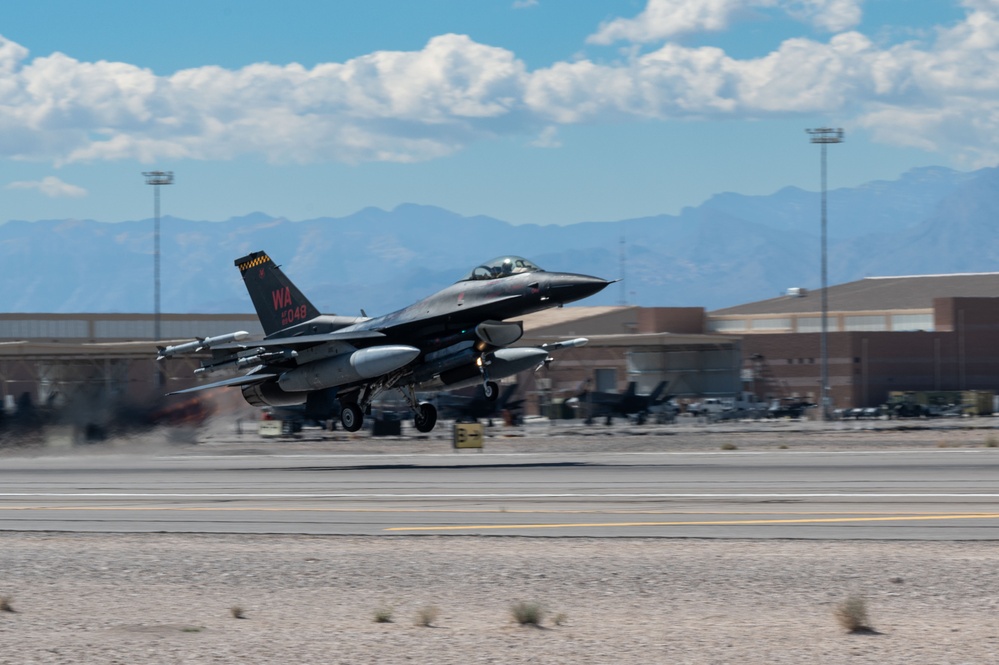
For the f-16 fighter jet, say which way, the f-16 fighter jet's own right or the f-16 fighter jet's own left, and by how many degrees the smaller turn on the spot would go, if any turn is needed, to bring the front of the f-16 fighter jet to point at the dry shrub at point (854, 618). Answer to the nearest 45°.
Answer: approximately 45° to the f-16 fighter jet's own right

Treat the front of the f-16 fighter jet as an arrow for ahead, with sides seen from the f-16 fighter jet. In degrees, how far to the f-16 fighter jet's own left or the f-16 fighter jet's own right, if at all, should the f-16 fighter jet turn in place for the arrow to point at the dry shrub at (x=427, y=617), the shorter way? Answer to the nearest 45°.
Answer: approximately 45° to the f-16 fighter jet's own right

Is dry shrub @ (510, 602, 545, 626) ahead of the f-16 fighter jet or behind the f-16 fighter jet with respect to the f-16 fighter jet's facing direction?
ahead

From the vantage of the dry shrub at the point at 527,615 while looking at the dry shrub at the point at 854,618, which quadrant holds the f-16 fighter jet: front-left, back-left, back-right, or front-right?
back-left

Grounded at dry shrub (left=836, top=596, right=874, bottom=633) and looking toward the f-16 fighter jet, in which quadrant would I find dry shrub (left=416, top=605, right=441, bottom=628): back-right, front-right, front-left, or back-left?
front-left

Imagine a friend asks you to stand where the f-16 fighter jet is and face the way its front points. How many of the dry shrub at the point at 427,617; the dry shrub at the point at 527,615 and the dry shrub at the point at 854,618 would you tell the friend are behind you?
0

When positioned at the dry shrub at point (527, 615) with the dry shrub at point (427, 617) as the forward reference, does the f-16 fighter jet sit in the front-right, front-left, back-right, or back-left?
front-right

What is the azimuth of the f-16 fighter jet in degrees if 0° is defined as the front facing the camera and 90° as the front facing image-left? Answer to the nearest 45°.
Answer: approximately 315°

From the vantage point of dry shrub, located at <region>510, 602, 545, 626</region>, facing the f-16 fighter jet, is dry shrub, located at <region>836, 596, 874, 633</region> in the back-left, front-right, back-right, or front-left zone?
back-right
